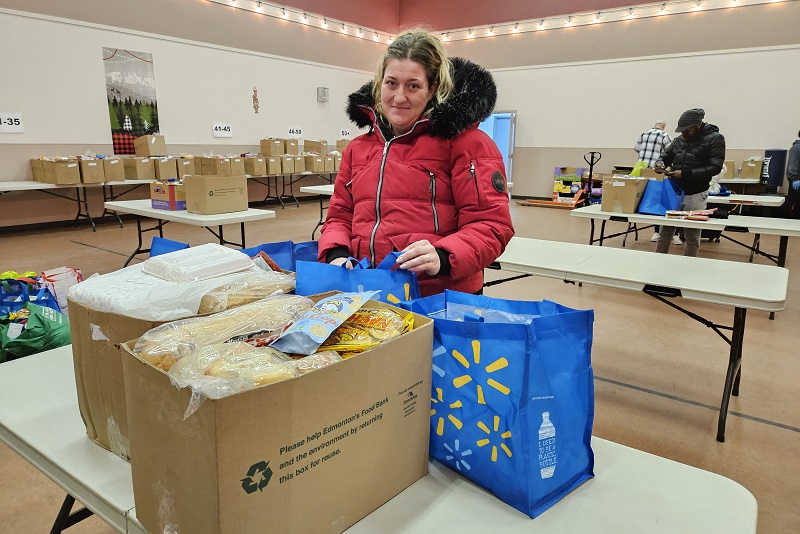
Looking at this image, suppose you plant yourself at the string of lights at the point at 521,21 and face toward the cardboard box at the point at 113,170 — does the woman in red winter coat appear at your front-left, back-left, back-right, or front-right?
front-left

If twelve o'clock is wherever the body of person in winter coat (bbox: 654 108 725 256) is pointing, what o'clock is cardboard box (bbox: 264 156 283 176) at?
The cardboard box is roughly at 2 o'clock from the person in winter coat.

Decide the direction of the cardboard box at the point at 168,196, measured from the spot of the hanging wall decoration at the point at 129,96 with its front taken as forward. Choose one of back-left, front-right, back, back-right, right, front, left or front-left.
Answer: front-right

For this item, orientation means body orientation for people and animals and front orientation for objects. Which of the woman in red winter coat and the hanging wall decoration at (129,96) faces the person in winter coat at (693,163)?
the hanging wall decoration

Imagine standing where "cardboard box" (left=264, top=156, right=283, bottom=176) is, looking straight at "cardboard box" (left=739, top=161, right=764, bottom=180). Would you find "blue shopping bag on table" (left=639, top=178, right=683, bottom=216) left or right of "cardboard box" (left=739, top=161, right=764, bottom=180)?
right

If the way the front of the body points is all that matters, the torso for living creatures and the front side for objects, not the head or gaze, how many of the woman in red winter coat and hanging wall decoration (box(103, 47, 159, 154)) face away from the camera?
0

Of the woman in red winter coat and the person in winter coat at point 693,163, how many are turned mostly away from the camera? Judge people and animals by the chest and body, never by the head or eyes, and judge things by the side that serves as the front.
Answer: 0

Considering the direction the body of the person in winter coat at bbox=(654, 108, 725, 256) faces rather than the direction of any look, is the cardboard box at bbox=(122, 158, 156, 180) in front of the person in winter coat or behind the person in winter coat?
in front

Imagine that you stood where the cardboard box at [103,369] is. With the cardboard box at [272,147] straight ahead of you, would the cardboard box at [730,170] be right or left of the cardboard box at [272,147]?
right

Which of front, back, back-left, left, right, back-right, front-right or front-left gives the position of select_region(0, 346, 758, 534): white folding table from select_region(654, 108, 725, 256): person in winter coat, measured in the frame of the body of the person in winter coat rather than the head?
front-left

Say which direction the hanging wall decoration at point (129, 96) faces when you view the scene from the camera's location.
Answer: facing the viewer and to the right of the viewer

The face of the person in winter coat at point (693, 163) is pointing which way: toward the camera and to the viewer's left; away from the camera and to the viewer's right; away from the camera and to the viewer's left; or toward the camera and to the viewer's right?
toward the camera and to the viewer's left

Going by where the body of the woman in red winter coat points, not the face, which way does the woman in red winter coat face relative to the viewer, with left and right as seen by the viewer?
facing the viewer and to the left of the viewer

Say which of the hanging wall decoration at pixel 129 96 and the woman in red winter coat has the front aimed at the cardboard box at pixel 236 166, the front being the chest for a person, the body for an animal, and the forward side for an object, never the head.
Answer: the hanging wall decoration

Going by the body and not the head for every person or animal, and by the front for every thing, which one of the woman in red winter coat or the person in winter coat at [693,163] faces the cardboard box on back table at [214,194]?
the person in winter coat
